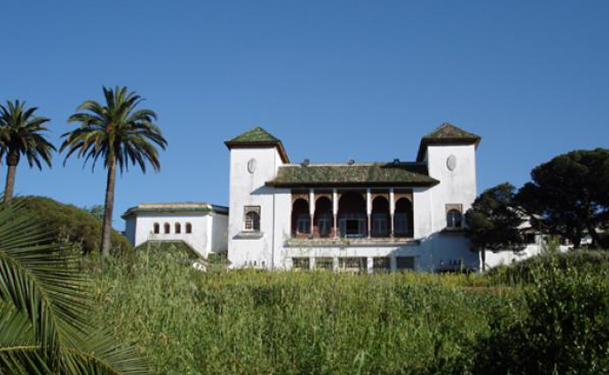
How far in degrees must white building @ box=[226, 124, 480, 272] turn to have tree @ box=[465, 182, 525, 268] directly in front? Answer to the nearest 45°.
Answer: approximately 45° to its left

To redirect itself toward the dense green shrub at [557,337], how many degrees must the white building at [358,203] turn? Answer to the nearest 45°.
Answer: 0° — it already faces it

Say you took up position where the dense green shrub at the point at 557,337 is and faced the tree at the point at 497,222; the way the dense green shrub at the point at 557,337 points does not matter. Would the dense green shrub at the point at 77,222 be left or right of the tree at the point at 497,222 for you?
left

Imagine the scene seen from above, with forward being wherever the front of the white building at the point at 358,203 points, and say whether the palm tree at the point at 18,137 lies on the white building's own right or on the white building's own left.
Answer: on the white building's own right

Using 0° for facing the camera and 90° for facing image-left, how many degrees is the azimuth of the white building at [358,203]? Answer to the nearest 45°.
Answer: approximately 0°

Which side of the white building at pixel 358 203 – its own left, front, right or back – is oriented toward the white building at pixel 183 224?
right

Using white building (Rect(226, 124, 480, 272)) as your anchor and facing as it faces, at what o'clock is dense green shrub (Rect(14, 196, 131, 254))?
The dense green shrub is roughly at 2 o'clock from the white building.

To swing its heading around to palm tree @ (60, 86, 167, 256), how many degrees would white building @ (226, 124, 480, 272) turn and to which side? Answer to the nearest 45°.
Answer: approximately 45° to its right

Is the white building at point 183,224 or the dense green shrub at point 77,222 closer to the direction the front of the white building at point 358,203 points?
the dense green shrub

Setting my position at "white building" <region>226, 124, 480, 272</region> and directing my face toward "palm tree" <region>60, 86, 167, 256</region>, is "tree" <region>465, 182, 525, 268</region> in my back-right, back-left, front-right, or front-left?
back-left
